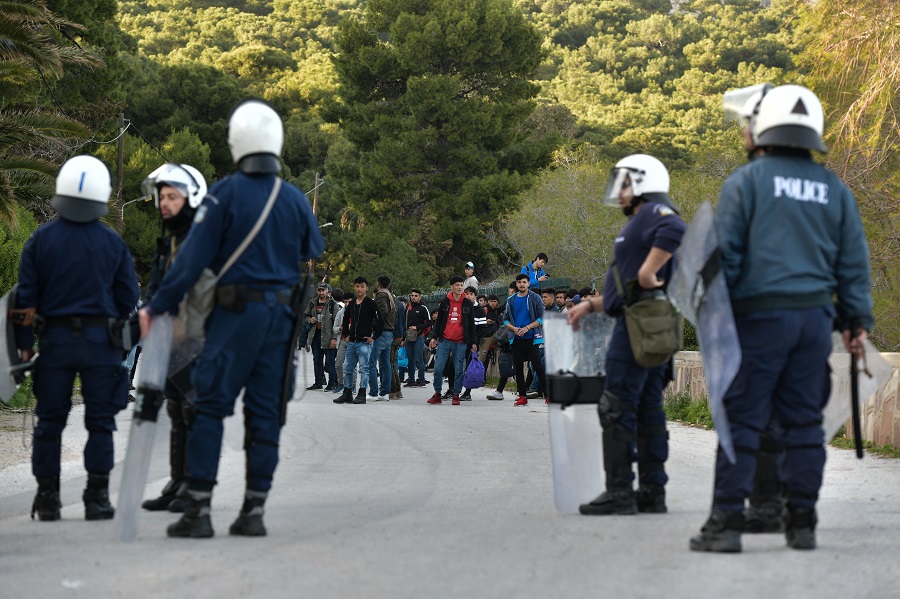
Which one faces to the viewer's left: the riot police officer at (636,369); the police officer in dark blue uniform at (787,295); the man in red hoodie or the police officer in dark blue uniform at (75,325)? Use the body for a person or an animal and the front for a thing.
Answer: the riot police officer

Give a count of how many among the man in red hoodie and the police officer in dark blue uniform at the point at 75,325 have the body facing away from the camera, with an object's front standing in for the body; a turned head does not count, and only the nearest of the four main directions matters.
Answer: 1

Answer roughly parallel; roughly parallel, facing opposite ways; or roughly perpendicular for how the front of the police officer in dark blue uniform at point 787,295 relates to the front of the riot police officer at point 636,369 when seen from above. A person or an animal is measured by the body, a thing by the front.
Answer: roughly perpendicular

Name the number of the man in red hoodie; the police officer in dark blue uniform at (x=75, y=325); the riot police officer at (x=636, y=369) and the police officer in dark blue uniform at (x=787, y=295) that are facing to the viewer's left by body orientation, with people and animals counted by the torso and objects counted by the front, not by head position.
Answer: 1

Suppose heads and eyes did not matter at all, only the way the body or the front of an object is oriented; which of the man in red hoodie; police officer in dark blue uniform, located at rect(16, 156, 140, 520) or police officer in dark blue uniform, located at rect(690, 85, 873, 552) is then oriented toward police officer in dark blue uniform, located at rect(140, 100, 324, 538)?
the man in red hoodie

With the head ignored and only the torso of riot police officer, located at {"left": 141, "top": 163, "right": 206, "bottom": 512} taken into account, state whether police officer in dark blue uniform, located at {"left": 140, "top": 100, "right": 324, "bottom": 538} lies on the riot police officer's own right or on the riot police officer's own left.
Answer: on the riot police officer's own left

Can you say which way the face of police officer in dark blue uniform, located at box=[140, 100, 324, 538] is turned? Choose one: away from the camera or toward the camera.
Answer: away from the camera

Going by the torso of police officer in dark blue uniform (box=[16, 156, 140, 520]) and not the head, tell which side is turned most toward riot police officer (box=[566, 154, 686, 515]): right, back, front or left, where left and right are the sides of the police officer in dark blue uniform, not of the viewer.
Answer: right

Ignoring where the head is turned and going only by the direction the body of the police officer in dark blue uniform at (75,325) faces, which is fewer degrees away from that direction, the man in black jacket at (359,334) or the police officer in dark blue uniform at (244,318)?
the man in black jacket

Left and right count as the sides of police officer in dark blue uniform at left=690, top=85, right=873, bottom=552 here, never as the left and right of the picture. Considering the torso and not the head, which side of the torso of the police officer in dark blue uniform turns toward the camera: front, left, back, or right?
back

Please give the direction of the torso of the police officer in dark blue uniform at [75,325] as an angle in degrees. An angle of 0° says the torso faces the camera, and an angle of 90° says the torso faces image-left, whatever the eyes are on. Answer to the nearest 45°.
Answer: approximately 180°

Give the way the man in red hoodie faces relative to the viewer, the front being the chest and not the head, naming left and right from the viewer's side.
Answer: facing the viewer

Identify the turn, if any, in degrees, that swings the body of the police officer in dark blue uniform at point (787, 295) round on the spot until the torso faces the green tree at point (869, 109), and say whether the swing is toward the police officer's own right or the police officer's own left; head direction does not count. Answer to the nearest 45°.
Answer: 0° — they already face it
